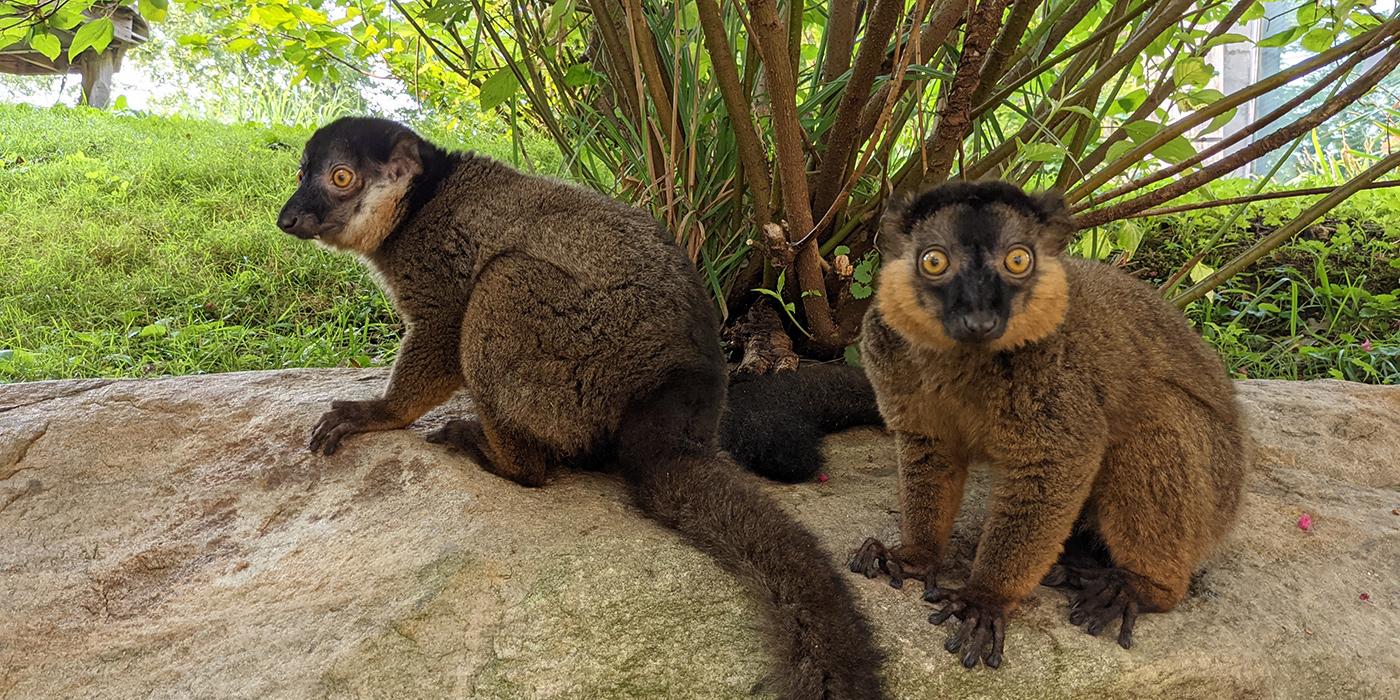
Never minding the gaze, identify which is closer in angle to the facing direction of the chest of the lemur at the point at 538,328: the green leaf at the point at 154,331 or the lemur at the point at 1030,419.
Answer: the green leaf

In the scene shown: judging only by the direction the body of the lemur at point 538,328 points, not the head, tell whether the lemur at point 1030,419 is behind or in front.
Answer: behind

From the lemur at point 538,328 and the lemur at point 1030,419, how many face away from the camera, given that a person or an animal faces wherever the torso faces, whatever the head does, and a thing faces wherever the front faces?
0

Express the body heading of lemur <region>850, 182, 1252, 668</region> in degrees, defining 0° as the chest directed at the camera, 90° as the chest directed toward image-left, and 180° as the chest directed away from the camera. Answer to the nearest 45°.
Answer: approximately 45°

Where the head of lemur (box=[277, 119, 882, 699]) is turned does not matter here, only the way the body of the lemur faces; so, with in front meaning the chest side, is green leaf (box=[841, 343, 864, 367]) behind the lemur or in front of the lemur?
behind

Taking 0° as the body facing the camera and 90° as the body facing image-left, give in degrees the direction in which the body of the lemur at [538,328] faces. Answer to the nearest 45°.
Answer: approximately 90°
